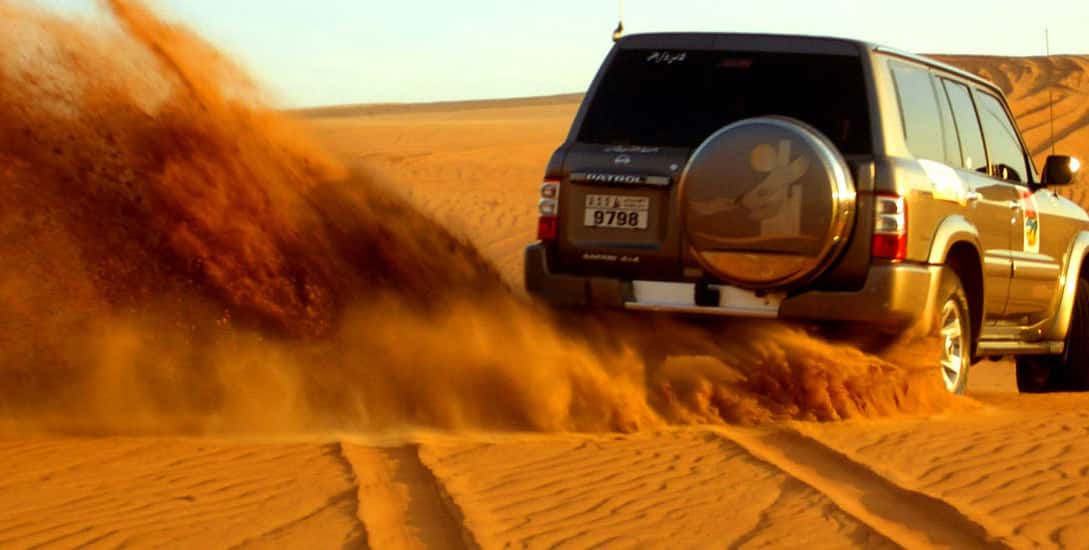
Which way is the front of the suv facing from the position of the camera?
facing away from the viewer and to the right of the viewer
